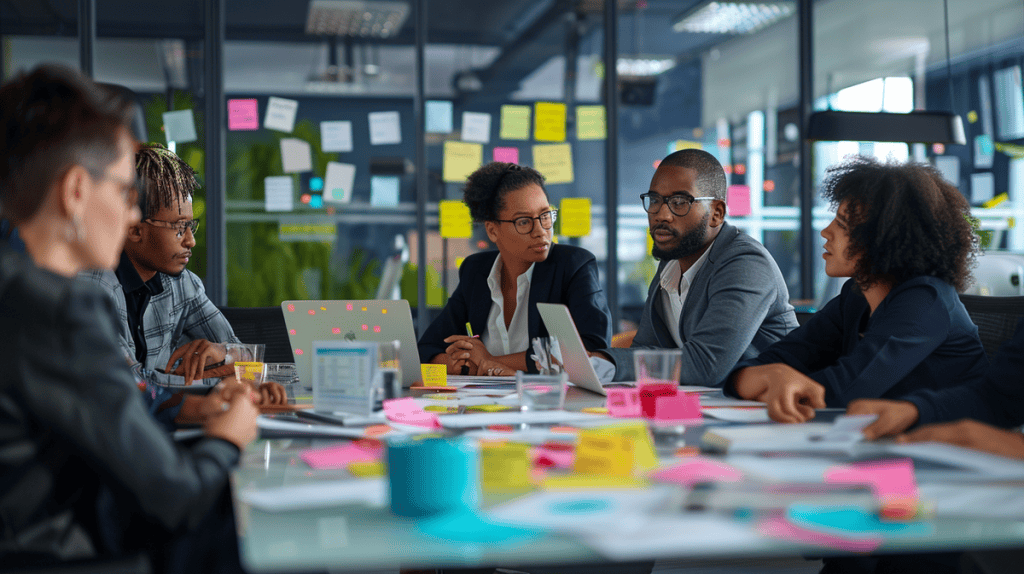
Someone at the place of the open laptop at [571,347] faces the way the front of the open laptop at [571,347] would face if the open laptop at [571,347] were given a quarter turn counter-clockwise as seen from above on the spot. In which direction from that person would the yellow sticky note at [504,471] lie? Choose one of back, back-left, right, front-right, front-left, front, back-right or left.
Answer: back-left

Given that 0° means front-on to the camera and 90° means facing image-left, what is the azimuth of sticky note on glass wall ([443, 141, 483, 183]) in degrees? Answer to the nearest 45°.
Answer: approximately 0°

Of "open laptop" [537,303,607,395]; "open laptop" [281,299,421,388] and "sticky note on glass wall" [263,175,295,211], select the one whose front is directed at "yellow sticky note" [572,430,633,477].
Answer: the sticky note on glass wall

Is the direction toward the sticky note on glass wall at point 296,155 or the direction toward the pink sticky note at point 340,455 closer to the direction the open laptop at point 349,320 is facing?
the sticky note on glass wall

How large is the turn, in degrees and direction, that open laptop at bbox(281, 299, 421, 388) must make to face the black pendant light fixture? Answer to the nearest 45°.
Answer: approximately 45° to its right

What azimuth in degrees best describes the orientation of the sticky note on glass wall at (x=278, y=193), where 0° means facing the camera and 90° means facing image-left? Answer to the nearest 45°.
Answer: approximately 0°

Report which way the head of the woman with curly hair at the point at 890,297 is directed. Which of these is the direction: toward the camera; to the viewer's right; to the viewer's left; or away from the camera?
to the viewer's left
